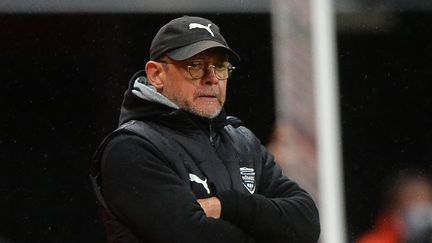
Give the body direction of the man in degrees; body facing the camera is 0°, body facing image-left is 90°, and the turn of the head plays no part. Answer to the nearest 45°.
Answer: approximately 315°

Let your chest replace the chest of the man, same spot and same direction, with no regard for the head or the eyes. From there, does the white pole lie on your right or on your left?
on your left
